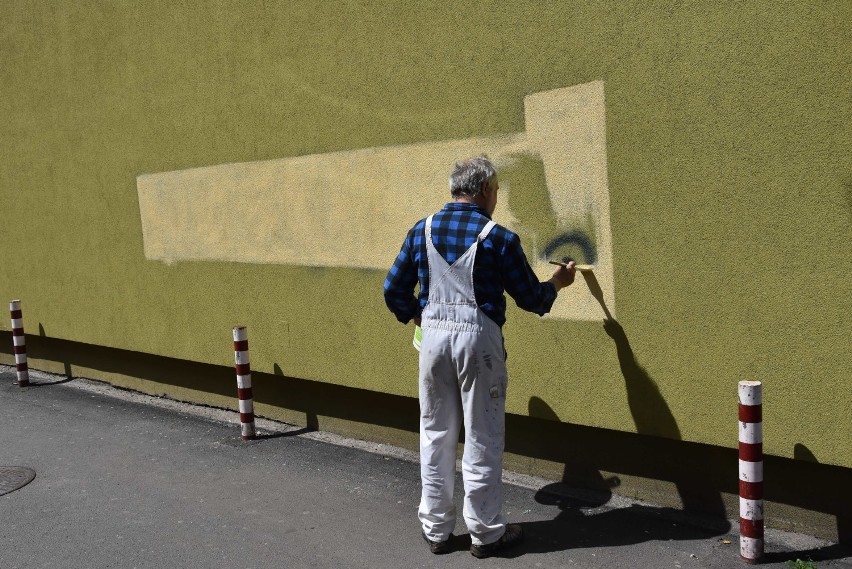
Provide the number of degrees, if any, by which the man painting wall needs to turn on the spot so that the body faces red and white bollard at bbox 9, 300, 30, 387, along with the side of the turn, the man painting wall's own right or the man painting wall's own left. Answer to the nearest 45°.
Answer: approximately 90° to the man painting wall's own left

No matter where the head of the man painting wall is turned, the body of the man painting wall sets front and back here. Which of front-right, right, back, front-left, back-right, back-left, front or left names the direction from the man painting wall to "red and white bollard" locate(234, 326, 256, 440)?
left

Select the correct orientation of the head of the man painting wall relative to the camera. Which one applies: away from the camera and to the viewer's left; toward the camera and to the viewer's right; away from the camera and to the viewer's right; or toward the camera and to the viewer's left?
away from the camera and to the viewer's right

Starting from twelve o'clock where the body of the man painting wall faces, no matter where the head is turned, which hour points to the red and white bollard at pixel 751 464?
The red and white bollard is roughly at 2 o'clock from the man painting wall.

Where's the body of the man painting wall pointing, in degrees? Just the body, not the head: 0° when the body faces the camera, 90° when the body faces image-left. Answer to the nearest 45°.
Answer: approximately 225°

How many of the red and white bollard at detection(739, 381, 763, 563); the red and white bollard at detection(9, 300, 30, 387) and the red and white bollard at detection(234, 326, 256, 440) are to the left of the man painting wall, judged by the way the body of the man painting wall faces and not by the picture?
2
